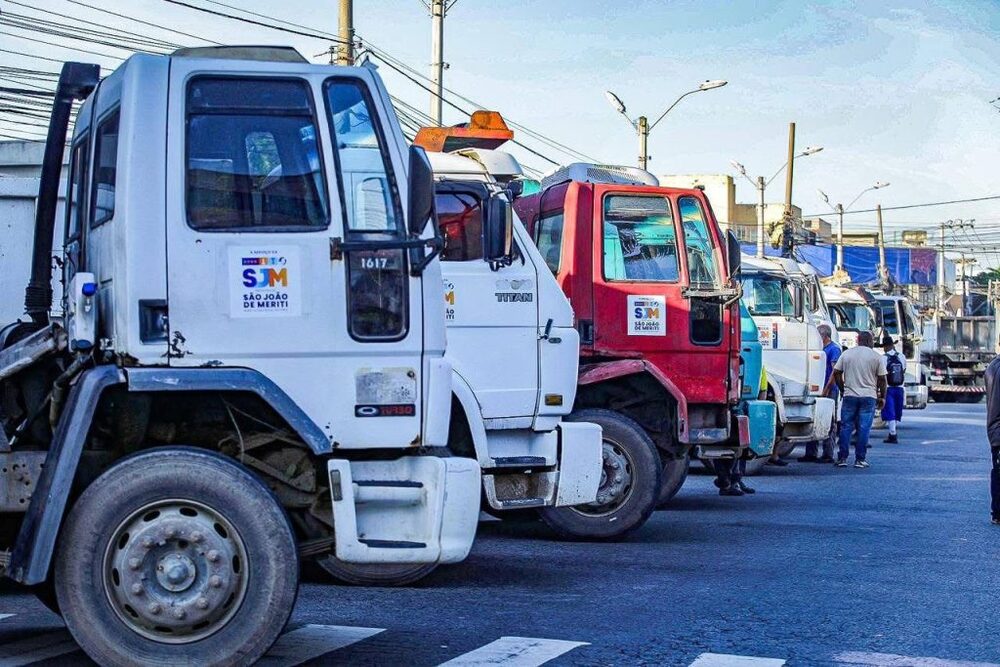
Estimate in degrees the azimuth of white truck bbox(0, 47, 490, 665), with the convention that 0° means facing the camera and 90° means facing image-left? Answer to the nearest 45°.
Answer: approximately 270°

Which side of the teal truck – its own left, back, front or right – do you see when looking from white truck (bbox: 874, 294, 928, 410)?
left

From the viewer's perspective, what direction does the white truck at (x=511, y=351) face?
to the viewer's right

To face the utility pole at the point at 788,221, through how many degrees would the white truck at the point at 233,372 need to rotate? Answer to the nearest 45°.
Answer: approximately 45° to its left

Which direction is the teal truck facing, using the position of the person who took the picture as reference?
facing to the right of the viewer

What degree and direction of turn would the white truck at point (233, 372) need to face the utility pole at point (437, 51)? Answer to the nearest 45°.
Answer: approximately 90° to its left

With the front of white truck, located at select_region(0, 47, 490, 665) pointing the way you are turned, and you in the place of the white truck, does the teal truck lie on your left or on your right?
on your left

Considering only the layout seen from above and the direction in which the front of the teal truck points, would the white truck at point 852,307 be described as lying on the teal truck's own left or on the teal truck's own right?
on the teal truck's own left

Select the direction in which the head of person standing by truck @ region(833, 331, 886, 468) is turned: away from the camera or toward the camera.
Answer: away from the camera

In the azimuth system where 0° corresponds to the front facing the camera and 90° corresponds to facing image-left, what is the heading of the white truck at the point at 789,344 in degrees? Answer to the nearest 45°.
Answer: approximately 270°

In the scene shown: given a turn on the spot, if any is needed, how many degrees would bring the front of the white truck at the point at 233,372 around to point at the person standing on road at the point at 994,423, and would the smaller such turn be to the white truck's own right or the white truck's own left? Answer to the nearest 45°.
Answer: approximately 45° to the white truck's own left
